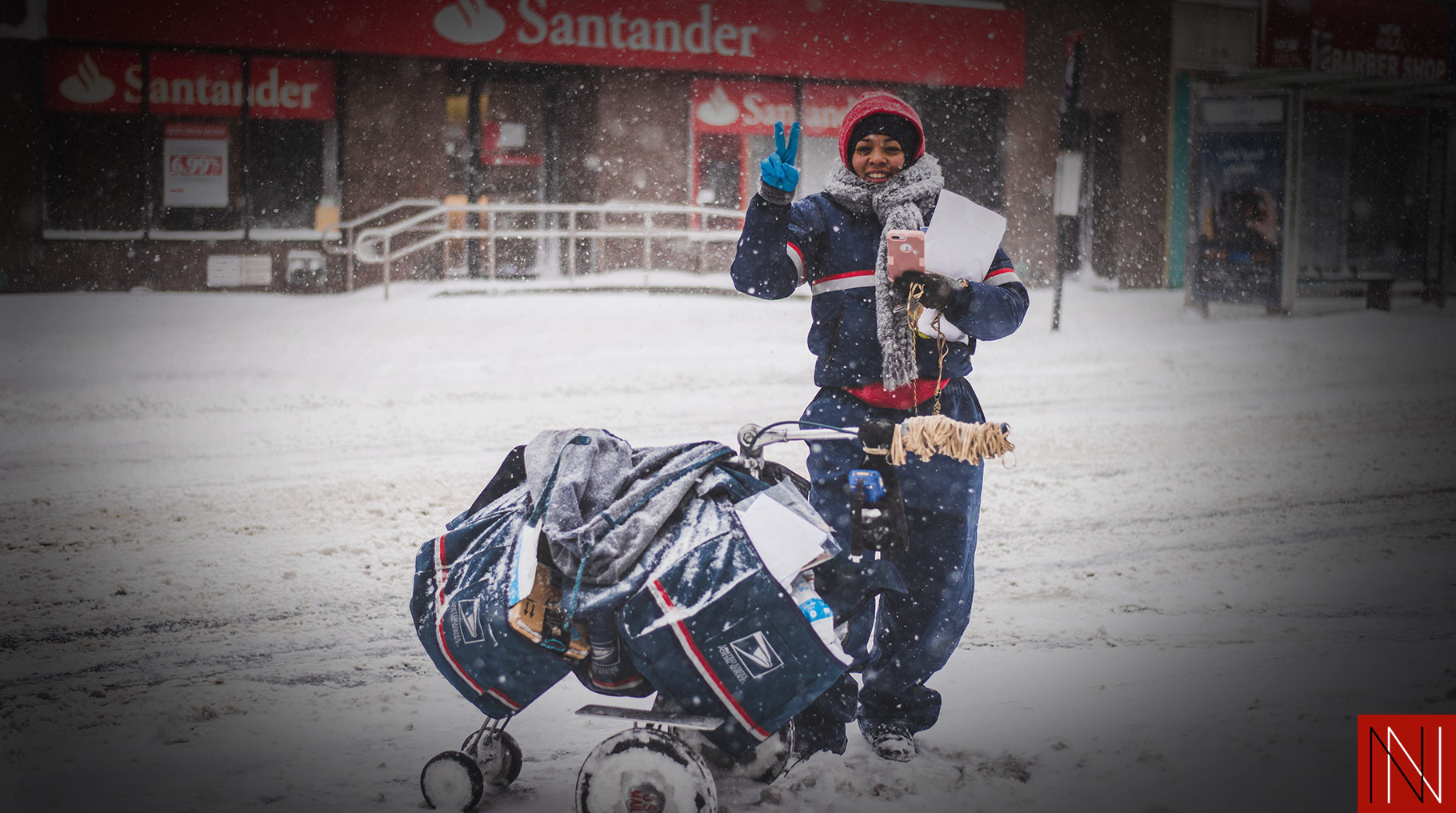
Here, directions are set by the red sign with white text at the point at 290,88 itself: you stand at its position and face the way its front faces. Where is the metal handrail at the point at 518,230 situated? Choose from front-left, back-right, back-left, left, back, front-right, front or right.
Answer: left

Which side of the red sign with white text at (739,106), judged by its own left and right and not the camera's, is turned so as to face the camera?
front

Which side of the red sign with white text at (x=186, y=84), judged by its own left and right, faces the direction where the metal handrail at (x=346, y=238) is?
left

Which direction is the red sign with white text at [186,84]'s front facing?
toward the camera

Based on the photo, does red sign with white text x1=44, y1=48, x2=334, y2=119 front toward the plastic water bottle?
yes

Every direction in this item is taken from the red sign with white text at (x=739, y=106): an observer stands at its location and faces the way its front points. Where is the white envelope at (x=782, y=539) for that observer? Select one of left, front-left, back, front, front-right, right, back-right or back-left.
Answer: front

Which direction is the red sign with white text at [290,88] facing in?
toward the camera

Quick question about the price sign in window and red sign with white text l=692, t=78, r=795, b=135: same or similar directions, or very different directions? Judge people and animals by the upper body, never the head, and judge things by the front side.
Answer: same or similar directions

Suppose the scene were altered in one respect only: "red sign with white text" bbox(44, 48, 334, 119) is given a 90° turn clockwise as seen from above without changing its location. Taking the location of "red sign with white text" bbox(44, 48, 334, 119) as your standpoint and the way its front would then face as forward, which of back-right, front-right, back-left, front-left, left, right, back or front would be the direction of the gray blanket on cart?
left

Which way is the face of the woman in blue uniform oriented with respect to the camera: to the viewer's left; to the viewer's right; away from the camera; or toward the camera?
toward the camera

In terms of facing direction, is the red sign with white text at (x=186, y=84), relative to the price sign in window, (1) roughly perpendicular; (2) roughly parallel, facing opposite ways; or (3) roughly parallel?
roughly parallel
